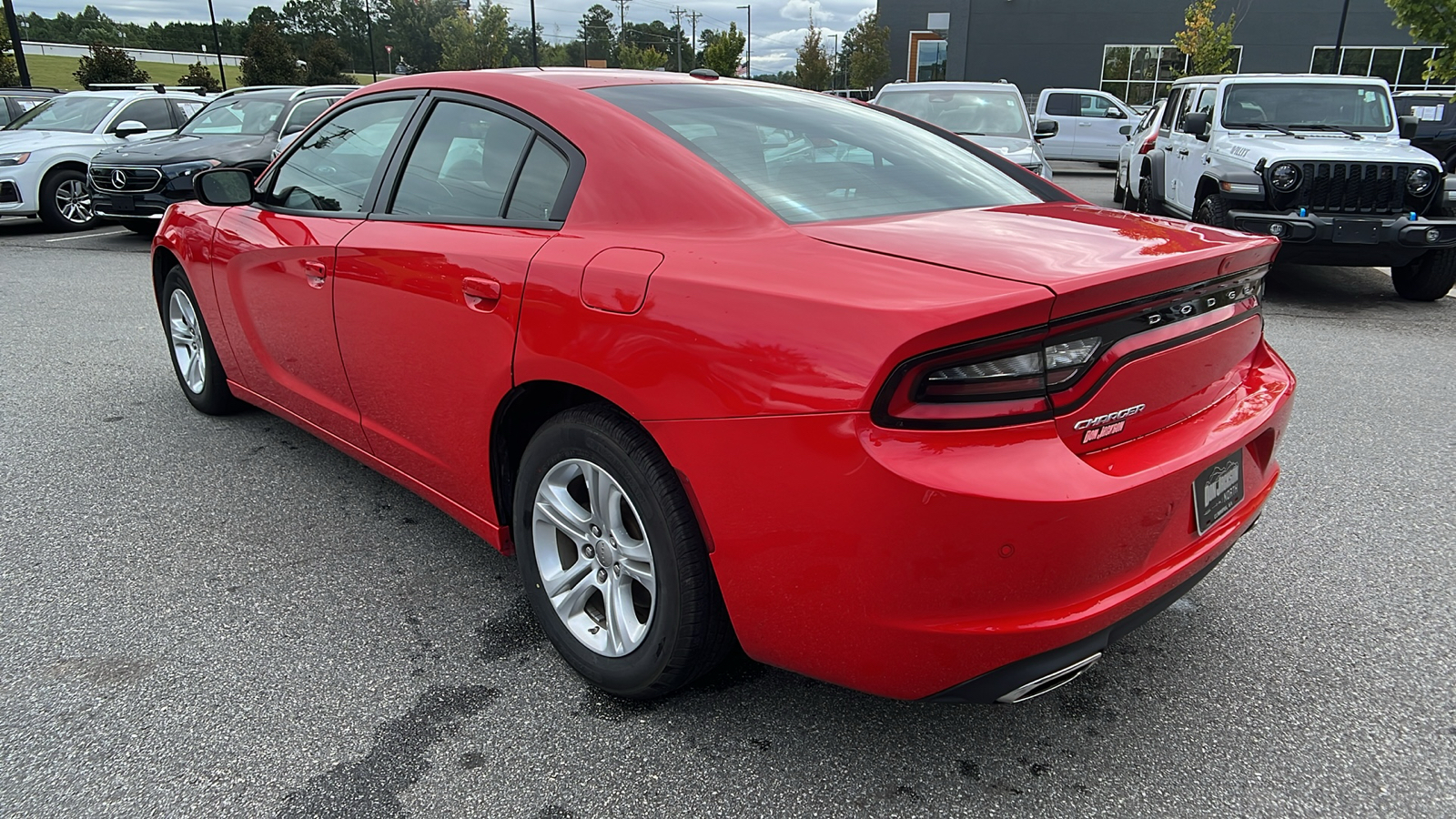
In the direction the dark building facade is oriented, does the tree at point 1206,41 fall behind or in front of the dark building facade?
in front

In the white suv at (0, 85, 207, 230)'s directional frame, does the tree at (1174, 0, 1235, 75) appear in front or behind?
behind

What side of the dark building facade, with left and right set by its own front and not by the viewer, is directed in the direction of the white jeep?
front

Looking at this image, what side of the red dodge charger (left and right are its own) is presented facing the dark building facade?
right

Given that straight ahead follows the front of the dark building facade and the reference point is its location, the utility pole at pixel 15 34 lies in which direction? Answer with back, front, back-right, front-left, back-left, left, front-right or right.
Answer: front-right

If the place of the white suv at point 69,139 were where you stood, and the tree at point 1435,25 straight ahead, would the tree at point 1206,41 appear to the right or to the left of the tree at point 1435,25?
left

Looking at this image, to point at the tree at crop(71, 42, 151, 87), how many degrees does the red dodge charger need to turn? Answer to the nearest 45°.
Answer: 0° — it already faces it

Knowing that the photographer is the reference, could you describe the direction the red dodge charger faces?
facing away from the viewer and to the left of the viewer

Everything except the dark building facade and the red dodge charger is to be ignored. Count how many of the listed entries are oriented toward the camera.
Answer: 1

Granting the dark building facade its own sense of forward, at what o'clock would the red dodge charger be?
The red dodge charger is roughly at 12 o'clock from the dark building facade.

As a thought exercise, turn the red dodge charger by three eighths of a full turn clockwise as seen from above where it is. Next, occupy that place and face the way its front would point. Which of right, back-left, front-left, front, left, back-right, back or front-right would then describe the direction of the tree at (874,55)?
left

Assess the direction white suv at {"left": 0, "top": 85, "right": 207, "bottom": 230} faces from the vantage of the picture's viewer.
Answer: facing the viewer and to the left of the viewer
